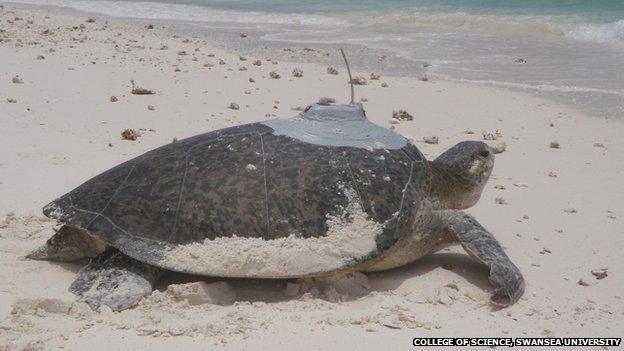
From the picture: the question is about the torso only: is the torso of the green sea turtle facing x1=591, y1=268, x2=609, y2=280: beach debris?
yes

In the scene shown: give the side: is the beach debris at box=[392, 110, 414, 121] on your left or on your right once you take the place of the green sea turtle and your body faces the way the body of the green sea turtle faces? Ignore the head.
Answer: on your left

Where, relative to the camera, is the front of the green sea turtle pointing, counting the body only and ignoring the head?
to the viewer's right

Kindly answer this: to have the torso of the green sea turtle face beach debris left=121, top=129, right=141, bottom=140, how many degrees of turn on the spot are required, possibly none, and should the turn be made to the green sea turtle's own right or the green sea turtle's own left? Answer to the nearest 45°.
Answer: approximately 135° to the green sea turtle's own left

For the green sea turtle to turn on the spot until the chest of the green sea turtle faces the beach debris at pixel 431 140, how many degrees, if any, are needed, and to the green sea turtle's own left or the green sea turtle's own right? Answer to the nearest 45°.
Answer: approximately 45° to the green sea turtle's own left

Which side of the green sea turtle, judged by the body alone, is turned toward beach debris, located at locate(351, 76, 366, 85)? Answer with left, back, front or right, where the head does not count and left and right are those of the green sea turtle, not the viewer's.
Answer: left

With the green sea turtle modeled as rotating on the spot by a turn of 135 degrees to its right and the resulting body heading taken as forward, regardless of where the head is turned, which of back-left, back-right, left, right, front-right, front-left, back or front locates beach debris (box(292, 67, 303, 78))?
back-right

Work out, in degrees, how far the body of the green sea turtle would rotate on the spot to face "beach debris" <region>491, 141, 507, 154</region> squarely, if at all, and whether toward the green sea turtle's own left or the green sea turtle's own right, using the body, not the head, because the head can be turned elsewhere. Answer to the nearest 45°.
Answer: approximately 45° to the green sea turtle's own left

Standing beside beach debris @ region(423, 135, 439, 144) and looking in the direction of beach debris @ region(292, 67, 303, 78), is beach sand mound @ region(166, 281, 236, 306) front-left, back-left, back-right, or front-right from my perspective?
back-left

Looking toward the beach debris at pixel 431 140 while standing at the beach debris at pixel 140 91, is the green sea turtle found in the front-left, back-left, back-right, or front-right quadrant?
front-right
